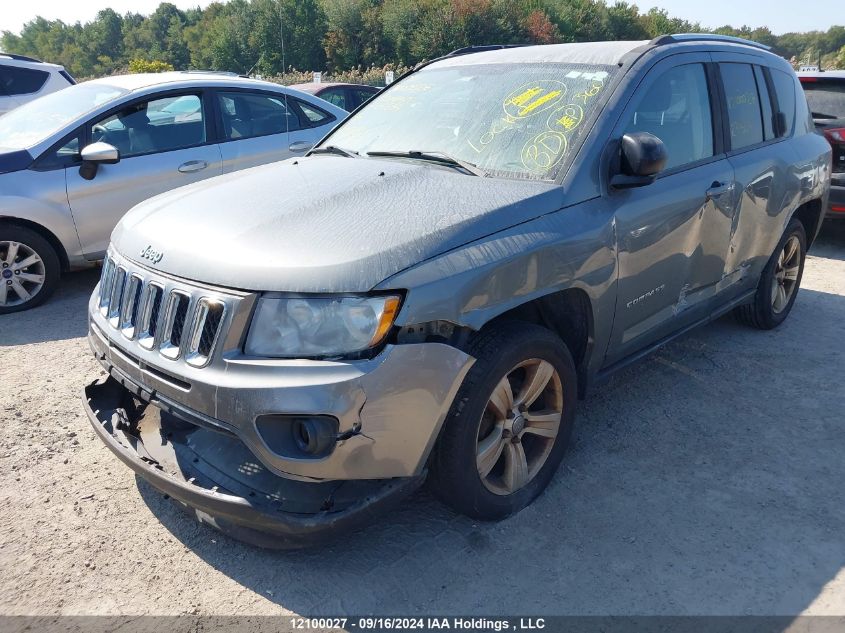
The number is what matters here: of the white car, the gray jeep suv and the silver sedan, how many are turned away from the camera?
0

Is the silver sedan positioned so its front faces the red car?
no

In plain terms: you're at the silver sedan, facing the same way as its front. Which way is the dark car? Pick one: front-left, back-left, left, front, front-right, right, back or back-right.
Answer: back-left

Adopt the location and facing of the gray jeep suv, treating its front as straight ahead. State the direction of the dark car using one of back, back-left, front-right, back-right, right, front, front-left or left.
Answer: back

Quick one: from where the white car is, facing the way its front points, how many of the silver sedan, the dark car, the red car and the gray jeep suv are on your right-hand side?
0

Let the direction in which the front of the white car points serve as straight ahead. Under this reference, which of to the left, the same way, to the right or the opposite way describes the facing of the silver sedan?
the same way

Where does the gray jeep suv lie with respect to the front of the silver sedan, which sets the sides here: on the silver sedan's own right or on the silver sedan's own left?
on the silver sedan's own left

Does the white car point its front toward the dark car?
no

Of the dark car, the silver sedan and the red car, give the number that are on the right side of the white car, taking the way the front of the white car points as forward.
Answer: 0

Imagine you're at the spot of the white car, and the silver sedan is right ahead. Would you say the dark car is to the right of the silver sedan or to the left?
left

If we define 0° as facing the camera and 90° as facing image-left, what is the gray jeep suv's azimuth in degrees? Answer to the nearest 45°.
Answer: approximately 45°

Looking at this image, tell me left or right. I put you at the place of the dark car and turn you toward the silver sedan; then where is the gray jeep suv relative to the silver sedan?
left
